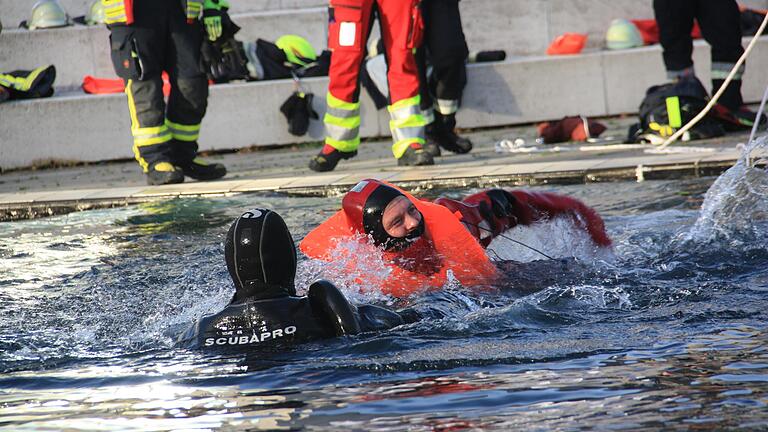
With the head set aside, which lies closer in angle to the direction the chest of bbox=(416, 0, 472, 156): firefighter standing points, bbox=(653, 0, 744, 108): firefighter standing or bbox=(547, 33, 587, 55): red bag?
the firefighter standing

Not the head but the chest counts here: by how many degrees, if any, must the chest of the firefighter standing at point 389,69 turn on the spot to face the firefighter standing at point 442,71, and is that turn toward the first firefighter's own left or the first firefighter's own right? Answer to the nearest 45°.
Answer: approximately 135° to the first firefighter's own left

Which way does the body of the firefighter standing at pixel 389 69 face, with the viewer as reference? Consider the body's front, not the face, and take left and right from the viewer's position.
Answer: facing the viewer

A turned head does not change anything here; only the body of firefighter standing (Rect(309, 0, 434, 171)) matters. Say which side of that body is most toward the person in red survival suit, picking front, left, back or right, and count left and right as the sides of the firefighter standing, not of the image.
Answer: front

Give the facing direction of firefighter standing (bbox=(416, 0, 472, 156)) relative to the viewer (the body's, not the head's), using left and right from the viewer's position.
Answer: facing the viewer and to the right of the viewer

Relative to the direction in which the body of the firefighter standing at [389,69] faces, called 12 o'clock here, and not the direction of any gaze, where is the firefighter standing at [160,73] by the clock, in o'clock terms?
the firefighter standing at [160,73] is roughly at 3 o'clock from the firefighter standing at [389,69].

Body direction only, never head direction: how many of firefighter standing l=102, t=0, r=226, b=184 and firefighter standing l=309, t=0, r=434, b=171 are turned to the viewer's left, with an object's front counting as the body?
0

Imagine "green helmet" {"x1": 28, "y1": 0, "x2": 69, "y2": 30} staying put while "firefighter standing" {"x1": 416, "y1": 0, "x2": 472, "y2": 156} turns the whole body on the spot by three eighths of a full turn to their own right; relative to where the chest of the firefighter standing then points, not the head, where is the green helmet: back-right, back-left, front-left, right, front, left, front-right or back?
front-right

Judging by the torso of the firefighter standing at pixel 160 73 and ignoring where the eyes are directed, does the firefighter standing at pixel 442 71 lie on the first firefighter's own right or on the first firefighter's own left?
on the first firefighter's own left

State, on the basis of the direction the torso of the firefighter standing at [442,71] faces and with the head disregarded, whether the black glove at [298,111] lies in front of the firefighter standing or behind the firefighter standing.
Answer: behind

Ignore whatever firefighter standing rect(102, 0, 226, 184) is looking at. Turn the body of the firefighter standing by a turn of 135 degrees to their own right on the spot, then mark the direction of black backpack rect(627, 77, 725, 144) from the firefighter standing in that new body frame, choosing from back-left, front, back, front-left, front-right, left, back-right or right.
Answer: back

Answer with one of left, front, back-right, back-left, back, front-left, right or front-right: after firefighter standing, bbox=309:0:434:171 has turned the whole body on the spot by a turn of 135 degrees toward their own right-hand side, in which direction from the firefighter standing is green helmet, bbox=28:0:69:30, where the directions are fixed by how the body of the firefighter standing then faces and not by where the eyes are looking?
front

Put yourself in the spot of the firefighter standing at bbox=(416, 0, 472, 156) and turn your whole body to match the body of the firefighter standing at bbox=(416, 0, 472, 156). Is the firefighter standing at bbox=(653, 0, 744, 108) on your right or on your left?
on your left

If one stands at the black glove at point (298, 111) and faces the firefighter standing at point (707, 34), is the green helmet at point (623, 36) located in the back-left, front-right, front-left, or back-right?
front-left

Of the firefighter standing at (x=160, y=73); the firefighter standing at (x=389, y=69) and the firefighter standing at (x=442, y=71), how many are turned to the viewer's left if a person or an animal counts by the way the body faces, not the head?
0
